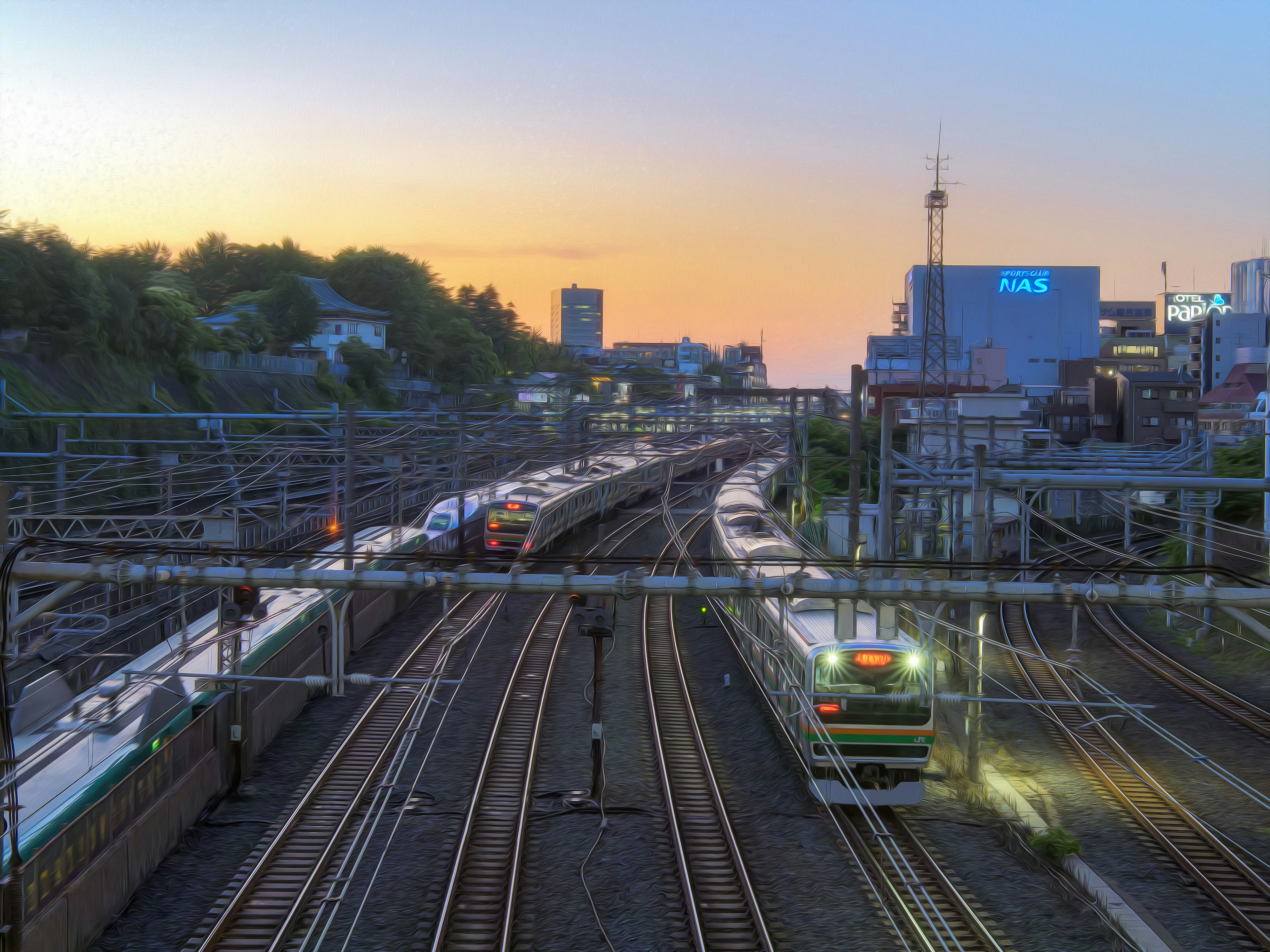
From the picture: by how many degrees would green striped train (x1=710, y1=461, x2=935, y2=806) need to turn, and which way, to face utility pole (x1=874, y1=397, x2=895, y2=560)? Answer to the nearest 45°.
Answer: approximately 180°

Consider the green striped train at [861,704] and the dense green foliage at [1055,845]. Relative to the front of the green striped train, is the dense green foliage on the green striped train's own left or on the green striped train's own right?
on the green striped train's own left

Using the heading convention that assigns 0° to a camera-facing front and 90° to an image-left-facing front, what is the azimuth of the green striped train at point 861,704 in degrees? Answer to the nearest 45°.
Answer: approximately 0°

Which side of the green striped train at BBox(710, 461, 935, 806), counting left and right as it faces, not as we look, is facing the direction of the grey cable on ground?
front

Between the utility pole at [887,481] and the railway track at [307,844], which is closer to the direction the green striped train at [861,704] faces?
the railway track

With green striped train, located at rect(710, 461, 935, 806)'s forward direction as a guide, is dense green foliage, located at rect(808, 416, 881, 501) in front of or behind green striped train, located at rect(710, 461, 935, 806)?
behind

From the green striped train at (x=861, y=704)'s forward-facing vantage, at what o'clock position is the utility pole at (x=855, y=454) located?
The utility pole is roughly at 6 o'clock from the green striped train.

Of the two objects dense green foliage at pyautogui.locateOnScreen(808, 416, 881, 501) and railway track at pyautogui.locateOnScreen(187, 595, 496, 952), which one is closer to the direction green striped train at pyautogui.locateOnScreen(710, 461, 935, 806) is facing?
the railway track
